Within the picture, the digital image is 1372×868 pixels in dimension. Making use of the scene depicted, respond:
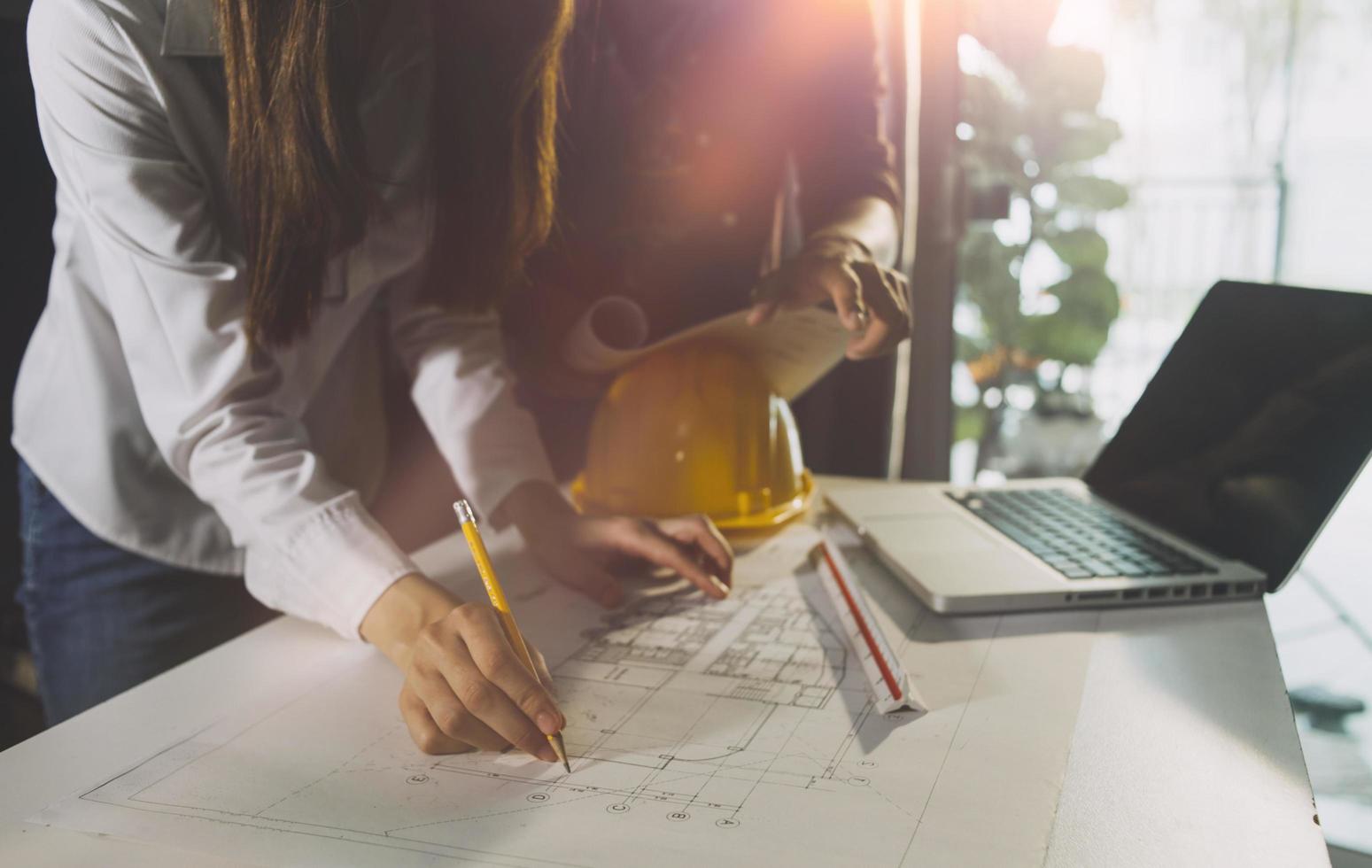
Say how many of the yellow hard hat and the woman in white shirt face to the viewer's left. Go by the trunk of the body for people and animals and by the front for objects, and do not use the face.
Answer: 0

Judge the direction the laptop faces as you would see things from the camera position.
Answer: facing the viewer and to the left of the viewer
